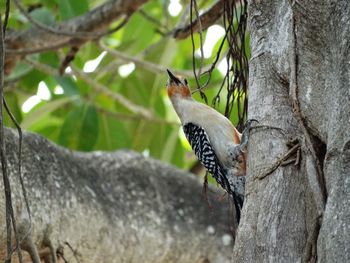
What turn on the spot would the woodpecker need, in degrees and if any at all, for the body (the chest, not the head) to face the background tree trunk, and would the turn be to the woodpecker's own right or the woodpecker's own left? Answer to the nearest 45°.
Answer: approximately 45° to the woodpecker's own right
